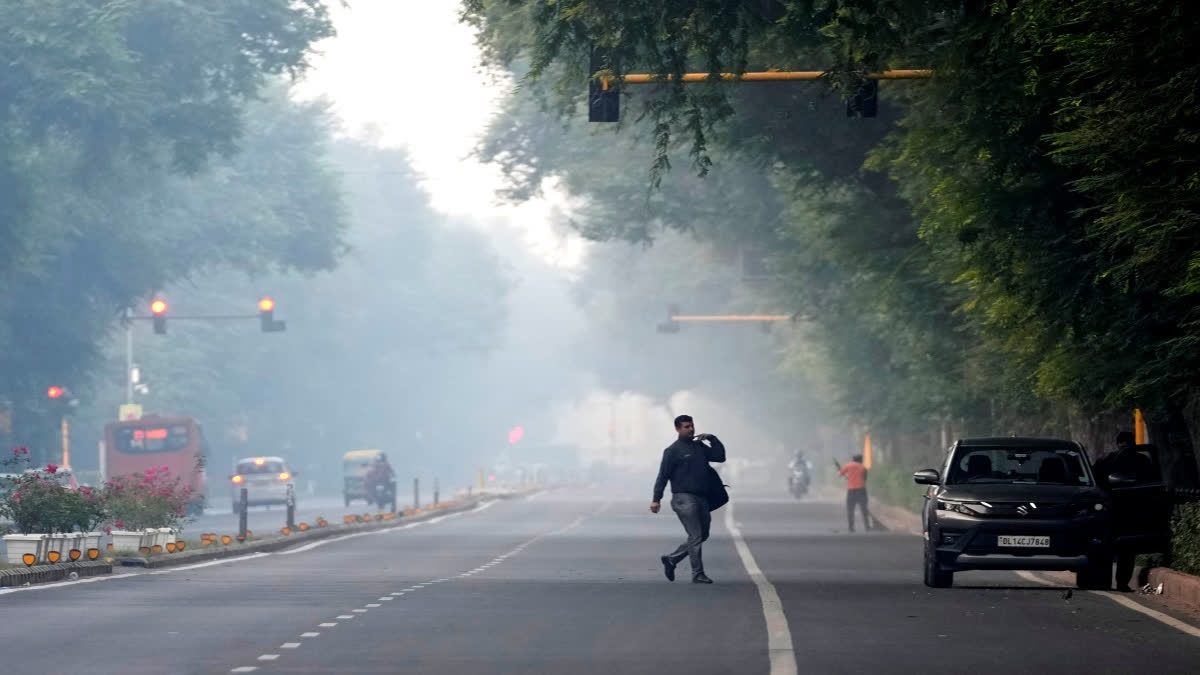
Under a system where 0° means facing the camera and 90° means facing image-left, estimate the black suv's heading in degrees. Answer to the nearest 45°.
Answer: approximately 0°

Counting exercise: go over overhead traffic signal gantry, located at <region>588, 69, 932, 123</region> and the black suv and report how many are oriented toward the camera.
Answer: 1

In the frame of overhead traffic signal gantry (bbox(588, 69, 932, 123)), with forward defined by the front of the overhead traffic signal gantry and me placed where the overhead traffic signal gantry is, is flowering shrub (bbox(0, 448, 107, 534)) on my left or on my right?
on my left

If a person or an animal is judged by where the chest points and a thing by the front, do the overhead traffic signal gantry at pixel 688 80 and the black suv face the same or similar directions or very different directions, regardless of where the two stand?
very different directions

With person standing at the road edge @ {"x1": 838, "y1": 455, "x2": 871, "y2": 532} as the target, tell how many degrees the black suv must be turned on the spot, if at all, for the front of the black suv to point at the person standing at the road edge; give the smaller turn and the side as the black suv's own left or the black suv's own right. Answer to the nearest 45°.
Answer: approximately 180°

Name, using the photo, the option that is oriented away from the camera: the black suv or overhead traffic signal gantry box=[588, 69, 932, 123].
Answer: the overhead traffic signal gantry

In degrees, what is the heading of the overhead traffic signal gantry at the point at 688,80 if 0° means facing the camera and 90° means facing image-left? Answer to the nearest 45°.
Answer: approximately 180°
